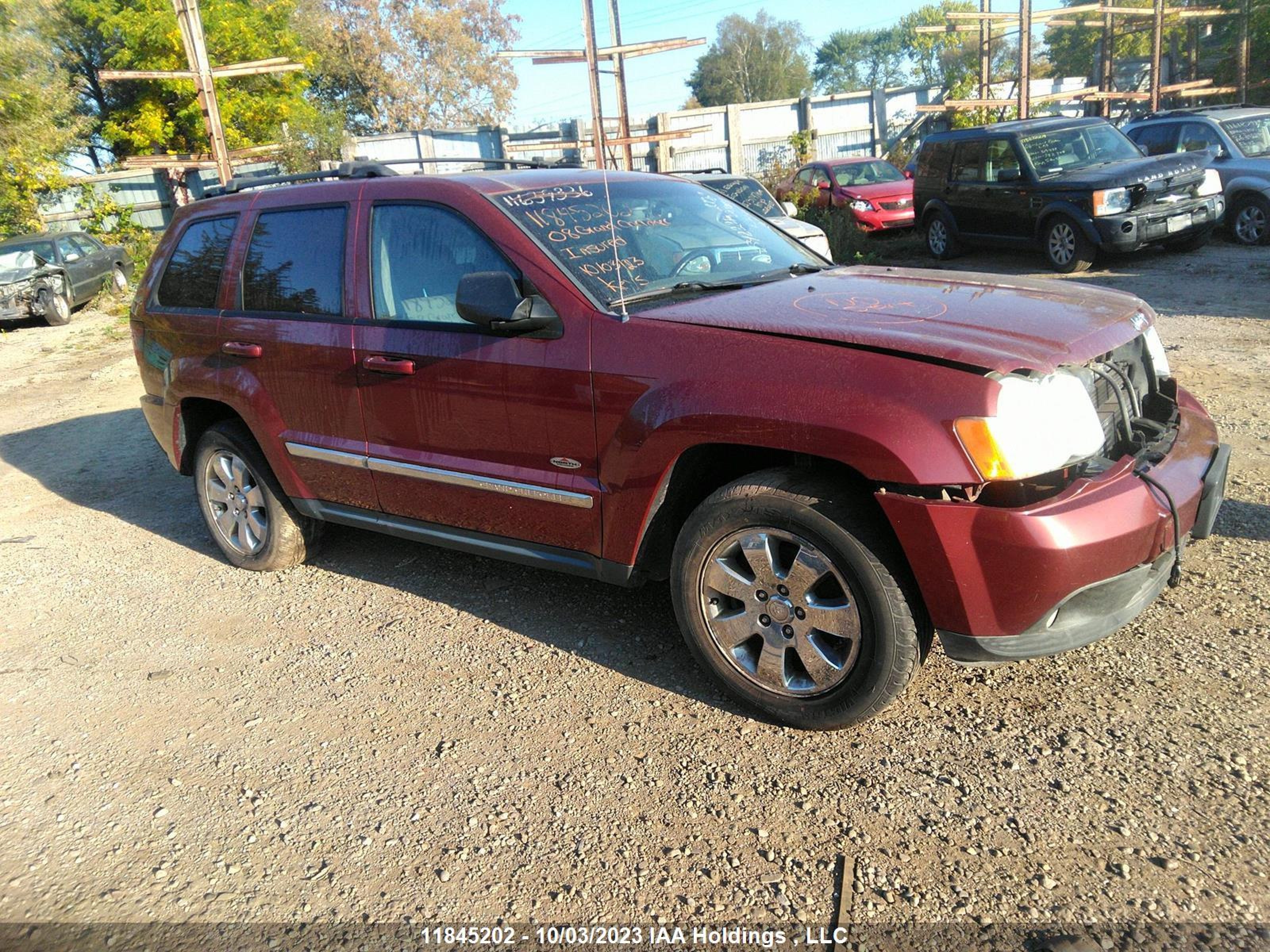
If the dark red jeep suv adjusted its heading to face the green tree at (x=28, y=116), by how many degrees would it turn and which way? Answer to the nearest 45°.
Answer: approximately 180°

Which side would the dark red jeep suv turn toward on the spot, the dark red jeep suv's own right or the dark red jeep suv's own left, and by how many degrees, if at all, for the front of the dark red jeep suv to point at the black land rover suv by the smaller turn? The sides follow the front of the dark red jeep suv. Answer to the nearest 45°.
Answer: approximately 90° to the dark red jeep suv's own left

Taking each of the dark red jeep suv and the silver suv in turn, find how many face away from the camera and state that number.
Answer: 0

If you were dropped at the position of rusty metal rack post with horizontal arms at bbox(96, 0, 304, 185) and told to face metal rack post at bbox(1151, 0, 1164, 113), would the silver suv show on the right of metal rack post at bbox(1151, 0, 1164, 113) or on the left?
right

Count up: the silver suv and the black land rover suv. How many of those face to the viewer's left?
0

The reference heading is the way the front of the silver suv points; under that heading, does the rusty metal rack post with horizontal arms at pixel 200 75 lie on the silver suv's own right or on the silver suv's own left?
on the silver suv's own right

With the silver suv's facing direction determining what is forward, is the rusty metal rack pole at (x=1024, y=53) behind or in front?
behind

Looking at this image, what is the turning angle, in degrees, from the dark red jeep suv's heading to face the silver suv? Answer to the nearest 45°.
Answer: approximately 90° to its left

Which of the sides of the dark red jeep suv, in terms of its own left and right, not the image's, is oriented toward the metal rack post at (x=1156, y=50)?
left

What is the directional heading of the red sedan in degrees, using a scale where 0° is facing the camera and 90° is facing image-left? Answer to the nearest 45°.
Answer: approximately 315°
